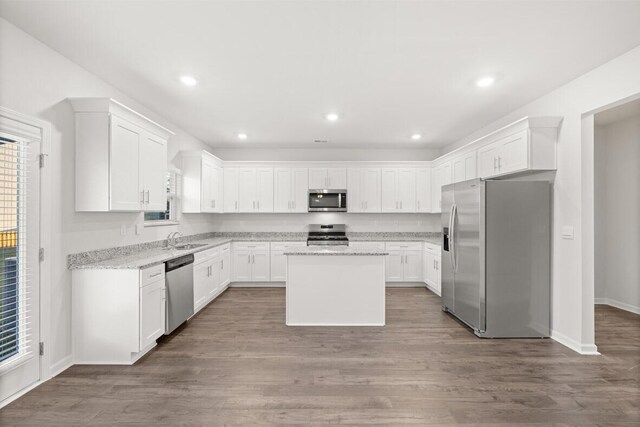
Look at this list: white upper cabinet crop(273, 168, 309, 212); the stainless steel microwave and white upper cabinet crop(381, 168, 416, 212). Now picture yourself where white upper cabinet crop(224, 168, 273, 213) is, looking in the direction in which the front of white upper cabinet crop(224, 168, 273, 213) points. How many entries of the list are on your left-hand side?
3

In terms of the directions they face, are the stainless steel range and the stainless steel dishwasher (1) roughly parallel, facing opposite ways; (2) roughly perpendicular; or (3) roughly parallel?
roughly perpendicular

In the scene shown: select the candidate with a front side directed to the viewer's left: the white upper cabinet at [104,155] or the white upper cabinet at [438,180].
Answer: the white upper cabinet at [438,180]

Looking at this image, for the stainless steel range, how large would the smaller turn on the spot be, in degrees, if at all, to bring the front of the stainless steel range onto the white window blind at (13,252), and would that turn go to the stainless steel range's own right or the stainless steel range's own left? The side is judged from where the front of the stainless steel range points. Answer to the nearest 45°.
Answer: approximately 45° to the stainless steel range's own right

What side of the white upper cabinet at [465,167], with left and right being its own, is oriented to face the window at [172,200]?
front

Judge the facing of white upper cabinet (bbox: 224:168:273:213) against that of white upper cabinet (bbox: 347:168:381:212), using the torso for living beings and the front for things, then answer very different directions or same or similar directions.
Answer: same or similar directions

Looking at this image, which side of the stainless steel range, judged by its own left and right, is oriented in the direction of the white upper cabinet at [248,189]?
right

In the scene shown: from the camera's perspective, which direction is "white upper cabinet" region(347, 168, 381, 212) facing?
toward the camera

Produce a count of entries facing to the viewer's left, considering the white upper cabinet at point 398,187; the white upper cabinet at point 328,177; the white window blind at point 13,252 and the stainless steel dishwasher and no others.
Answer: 0

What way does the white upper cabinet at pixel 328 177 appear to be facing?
toward the camera

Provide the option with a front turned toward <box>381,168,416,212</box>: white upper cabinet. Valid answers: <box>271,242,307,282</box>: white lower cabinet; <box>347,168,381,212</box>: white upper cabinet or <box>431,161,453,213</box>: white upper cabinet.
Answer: <box>431,161,453,213</box>: white upper cabinet

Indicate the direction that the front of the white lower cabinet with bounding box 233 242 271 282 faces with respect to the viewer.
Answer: facing the viewer

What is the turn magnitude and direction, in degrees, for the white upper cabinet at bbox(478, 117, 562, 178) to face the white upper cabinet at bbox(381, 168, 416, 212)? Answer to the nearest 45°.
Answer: approximately 90° to its right

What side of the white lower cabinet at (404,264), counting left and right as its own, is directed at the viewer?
front

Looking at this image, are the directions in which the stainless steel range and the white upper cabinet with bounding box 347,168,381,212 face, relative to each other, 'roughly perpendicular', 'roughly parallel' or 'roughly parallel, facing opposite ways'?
roughly parallel
